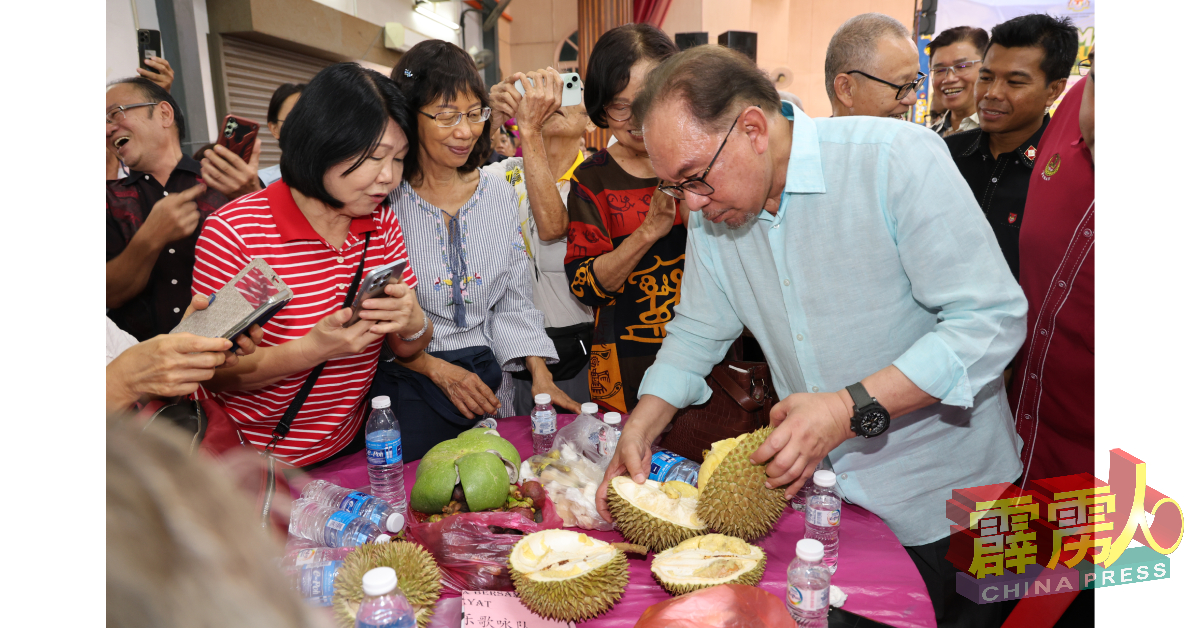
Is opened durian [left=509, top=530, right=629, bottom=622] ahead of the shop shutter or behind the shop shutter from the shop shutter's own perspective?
ahead

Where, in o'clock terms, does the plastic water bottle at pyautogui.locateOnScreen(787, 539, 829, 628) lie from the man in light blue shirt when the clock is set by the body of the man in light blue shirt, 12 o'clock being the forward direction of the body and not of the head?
The plastic water bottle is roughly at 11 o'clock from the man in light blue shirt.

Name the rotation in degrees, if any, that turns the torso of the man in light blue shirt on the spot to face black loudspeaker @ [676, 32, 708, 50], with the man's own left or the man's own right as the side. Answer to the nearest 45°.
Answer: approximately 135° to the man's own right

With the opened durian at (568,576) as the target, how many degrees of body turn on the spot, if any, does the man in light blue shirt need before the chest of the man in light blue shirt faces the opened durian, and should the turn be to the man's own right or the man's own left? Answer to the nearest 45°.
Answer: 0° — they already face it

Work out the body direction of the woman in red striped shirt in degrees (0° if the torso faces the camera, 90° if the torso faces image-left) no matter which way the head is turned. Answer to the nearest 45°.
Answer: approximately 315°

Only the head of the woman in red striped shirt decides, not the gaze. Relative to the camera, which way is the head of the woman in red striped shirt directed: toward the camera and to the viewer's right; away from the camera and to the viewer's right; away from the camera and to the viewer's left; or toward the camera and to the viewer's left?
toward the camera and to the viewer's right

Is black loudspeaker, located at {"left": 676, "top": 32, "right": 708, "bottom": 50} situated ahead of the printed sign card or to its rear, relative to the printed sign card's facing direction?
to the rear

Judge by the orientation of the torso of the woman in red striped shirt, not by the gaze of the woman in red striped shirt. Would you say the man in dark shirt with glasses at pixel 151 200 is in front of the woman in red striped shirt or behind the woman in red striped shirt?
behind

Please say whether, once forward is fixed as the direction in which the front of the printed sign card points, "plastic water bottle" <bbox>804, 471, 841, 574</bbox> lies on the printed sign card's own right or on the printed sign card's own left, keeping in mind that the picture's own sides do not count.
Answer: on the printed sign card's own left

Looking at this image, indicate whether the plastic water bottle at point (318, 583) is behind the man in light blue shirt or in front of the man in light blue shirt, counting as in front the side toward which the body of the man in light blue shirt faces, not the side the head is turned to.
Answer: in front
